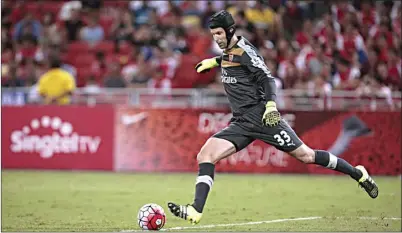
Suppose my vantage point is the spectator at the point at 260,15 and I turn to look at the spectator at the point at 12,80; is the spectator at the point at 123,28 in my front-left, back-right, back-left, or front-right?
front-right

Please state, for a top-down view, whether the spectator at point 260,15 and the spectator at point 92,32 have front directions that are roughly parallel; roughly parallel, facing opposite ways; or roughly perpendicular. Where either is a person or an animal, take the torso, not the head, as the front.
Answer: roughly parallel

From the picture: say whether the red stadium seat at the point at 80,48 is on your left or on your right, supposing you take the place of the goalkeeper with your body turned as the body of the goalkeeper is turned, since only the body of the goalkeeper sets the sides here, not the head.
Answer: on your right

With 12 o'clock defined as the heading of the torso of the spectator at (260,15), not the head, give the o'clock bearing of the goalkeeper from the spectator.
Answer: The goalkeeper is roughly at 12 o'clock from the spectator.

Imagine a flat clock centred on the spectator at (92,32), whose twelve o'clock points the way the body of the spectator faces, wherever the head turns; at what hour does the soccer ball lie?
The soccer ball is roughly at 12 o'clock from the spectator.

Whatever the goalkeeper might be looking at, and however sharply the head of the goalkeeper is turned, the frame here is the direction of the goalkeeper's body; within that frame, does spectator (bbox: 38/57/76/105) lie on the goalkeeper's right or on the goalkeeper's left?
on the goalkeeper's right

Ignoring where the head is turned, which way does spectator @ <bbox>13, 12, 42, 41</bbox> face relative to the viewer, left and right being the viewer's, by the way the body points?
facing the viewer

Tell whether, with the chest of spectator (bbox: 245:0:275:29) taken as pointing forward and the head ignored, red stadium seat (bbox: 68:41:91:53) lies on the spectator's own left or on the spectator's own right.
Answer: on the spectator's own right

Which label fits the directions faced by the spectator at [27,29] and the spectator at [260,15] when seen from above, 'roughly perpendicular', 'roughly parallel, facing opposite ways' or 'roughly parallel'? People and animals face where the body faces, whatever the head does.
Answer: roughly parallel

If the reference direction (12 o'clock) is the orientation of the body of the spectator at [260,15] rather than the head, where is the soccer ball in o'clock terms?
The soccer ball is roughly at 12 o'clock from the spectator.

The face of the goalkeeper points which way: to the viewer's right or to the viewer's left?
to the viewer's left

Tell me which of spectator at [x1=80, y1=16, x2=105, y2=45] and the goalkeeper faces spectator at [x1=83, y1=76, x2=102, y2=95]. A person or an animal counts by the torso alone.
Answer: spectator at [x1=80, y1=16, x2=105, y2=45]

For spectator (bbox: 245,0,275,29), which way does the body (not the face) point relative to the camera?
toward the camera

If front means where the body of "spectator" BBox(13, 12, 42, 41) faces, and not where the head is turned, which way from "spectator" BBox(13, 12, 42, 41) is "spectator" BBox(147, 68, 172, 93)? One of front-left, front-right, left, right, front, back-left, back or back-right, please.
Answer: front-left

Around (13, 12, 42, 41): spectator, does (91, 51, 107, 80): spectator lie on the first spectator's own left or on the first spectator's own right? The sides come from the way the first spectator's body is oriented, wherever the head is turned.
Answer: on the first spectator's own left

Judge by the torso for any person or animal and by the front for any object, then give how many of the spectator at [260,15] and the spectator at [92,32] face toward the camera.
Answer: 2

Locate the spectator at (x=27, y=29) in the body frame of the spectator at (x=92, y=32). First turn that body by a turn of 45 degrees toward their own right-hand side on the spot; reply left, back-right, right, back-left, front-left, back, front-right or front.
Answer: front-right

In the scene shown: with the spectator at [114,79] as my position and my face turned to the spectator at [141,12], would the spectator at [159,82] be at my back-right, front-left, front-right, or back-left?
front-right
